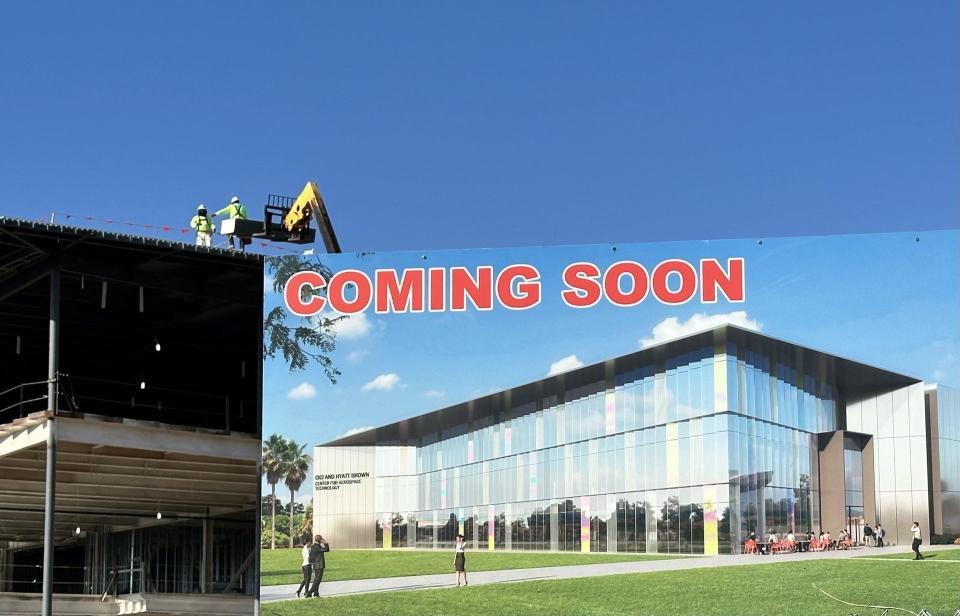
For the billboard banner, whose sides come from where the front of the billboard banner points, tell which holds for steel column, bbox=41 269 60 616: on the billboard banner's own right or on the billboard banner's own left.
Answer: on the billboard banner's own right

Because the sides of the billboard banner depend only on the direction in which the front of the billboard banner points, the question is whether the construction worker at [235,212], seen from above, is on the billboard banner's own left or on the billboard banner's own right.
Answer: on the billboard banner's own right

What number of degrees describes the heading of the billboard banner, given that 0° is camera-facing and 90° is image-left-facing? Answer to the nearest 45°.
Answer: approximately 0°

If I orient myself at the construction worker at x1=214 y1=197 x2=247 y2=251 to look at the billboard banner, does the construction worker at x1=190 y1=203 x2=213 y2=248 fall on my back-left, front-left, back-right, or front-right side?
back-right

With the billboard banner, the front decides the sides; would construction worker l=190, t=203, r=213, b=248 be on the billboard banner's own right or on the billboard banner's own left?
on the billboard banner's own right
